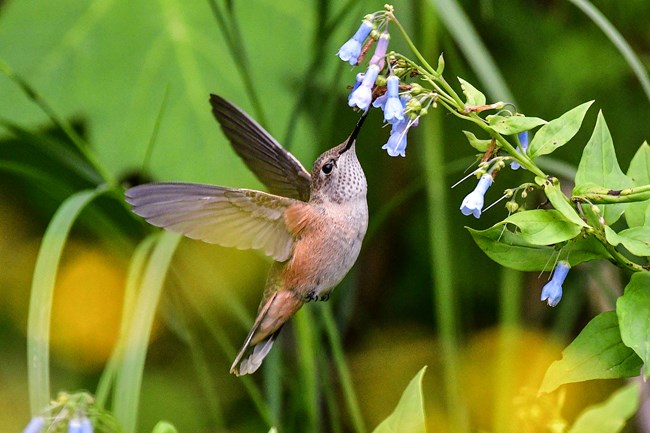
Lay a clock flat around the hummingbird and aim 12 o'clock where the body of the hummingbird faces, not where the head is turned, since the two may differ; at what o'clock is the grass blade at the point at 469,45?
The grass blade is roughly at 11 o'clock from the hummingbird.

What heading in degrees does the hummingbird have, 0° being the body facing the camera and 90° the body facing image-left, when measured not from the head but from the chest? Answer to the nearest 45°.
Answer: approximately 270°

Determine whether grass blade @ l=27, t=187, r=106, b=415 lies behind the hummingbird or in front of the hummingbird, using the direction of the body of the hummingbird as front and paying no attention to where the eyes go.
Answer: behind
